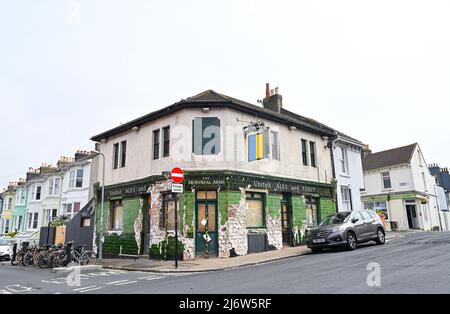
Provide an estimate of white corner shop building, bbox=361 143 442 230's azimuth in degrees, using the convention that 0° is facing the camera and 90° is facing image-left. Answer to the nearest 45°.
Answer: approximately 45°

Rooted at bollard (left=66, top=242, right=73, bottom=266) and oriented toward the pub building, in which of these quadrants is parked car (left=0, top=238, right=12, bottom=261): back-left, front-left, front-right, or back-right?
back-left

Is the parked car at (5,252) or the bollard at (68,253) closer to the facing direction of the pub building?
the bollard

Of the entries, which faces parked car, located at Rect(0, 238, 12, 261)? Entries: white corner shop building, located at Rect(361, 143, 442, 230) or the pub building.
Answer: the white corner shop building

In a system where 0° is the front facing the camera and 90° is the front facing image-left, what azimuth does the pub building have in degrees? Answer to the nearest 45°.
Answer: approximately 0°

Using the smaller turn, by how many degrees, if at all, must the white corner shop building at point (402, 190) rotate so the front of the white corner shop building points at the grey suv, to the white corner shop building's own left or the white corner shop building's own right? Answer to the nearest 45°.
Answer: approximately 45° to the white corner shop building's own left

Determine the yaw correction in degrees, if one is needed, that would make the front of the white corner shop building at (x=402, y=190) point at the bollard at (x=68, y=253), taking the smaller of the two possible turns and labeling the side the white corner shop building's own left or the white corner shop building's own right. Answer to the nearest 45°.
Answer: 0° — it already faces it

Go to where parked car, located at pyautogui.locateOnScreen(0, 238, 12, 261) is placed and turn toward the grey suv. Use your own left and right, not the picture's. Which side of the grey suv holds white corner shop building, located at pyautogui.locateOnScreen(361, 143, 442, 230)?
left

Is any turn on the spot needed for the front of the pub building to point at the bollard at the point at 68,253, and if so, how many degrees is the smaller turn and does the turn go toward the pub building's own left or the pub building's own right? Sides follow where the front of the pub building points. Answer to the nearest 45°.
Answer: approximately 90° to the pub building's own right

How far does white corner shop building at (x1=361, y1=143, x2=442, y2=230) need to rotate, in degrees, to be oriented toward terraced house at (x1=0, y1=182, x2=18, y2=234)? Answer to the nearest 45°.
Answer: approximately 45° to its right
